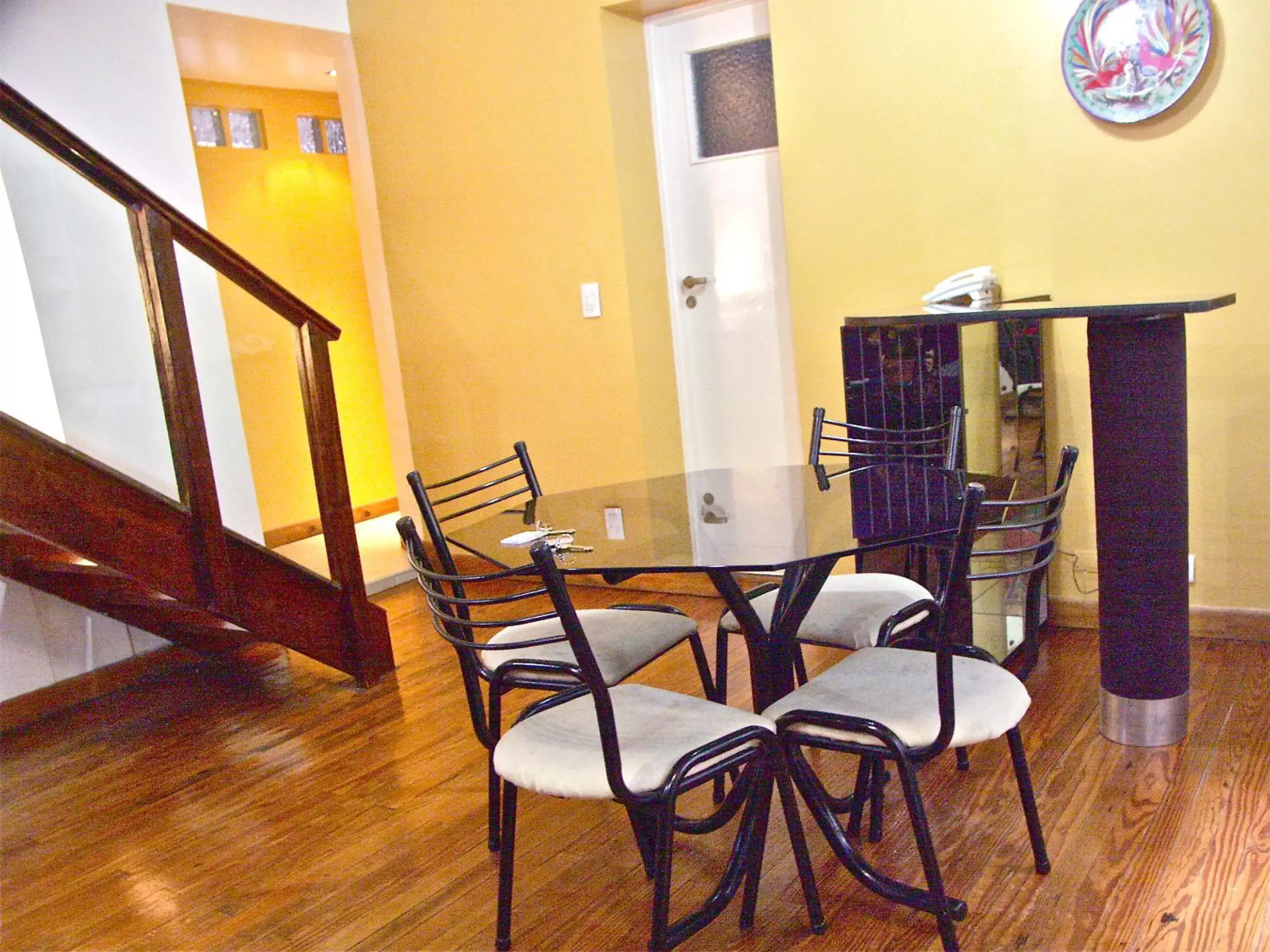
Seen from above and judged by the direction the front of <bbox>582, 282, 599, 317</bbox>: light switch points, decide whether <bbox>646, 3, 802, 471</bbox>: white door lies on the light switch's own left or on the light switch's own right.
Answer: on the light switch's own left

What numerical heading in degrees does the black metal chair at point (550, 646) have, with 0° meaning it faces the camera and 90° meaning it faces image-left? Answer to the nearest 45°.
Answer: approximately 315°

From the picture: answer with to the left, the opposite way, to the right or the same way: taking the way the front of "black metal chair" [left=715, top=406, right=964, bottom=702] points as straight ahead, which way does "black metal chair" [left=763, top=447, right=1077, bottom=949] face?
to the right

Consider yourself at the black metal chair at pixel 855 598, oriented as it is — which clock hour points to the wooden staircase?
The wooden staircase is roughly at 2 o'clock from the black metal chair.

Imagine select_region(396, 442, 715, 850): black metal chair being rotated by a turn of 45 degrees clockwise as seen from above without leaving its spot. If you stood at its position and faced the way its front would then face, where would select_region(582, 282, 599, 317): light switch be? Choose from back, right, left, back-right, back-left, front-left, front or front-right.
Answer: back

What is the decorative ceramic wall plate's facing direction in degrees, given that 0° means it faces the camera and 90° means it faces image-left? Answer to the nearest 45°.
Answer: approximately 0°

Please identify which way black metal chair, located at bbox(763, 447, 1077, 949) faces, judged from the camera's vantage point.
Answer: facing away from the viewer and to the left of the viewer

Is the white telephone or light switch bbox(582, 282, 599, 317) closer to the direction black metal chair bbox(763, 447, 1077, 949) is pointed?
the light switch

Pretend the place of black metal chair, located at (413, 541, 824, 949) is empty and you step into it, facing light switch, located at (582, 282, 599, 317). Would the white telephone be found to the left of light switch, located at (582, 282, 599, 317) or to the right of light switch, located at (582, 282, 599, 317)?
right

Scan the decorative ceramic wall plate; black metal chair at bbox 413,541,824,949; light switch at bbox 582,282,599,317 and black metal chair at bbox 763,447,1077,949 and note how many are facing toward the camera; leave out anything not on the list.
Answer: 2

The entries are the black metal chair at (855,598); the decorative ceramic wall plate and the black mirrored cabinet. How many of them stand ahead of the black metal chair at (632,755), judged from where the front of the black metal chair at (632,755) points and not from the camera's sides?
3

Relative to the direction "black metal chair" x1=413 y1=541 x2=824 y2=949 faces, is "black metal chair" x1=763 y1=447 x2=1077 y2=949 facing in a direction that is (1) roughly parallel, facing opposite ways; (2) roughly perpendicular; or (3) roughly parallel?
roughly perpendicular

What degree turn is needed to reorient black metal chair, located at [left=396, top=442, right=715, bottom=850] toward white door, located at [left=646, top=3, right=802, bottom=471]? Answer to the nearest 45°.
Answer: approximately 90° to its left
